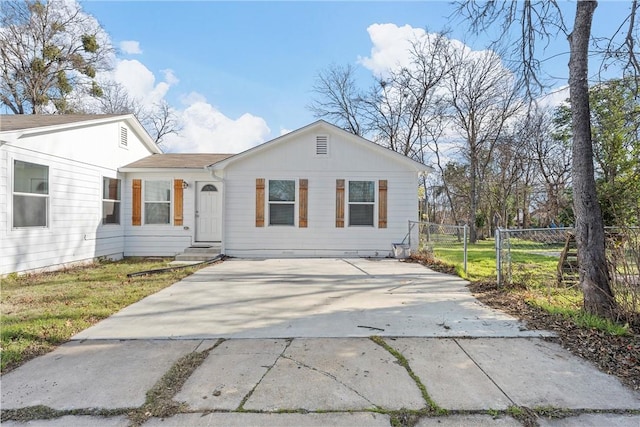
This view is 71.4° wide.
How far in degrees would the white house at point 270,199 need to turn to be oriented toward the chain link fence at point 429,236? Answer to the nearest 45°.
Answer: approximately 90° to its left

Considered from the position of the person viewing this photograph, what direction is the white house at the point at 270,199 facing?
facing the viewer

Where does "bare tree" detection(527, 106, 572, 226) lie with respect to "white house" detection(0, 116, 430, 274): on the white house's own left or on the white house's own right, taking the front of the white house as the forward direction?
on the white house's own left

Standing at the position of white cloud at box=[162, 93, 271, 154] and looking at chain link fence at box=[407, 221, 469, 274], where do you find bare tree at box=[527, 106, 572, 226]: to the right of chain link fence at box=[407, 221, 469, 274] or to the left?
left

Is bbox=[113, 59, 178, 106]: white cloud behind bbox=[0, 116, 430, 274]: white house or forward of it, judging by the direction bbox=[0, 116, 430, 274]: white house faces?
behind

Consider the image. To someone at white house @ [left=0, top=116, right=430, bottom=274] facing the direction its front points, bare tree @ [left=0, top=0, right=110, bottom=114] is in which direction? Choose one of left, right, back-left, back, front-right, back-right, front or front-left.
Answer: back-right
